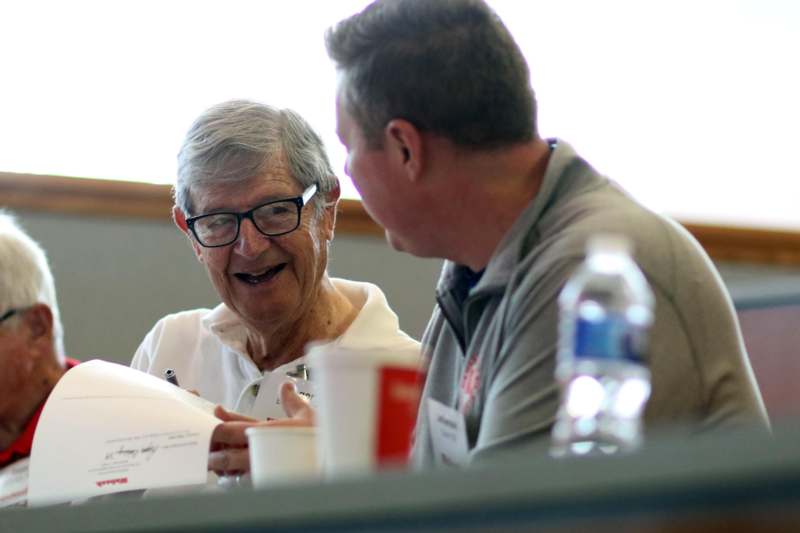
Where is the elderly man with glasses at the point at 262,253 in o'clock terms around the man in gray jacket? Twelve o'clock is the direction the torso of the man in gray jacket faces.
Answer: The elderly man with glasses is roughly at 2 o'clock from the man in gray jacket.

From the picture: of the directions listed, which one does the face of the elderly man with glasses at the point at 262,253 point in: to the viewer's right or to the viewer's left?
to the viewer's right

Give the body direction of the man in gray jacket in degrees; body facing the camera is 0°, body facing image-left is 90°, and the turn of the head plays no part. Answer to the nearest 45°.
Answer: approximately 90°

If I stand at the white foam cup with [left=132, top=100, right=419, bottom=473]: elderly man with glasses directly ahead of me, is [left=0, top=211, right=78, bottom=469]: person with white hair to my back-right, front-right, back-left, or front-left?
front-left

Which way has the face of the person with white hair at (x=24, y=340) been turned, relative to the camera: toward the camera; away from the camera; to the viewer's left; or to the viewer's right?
to the viewer's left

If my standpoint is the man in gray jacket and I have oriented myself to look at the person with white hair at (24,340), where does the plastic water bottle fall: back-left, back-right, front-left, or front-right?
back-left

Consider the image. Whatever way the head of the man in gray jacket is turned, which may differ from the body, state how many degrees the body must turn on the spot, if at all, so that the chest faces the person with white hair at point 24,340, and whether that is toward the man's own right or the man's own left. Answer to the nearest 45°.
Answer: approximately 45° to the man's own right
